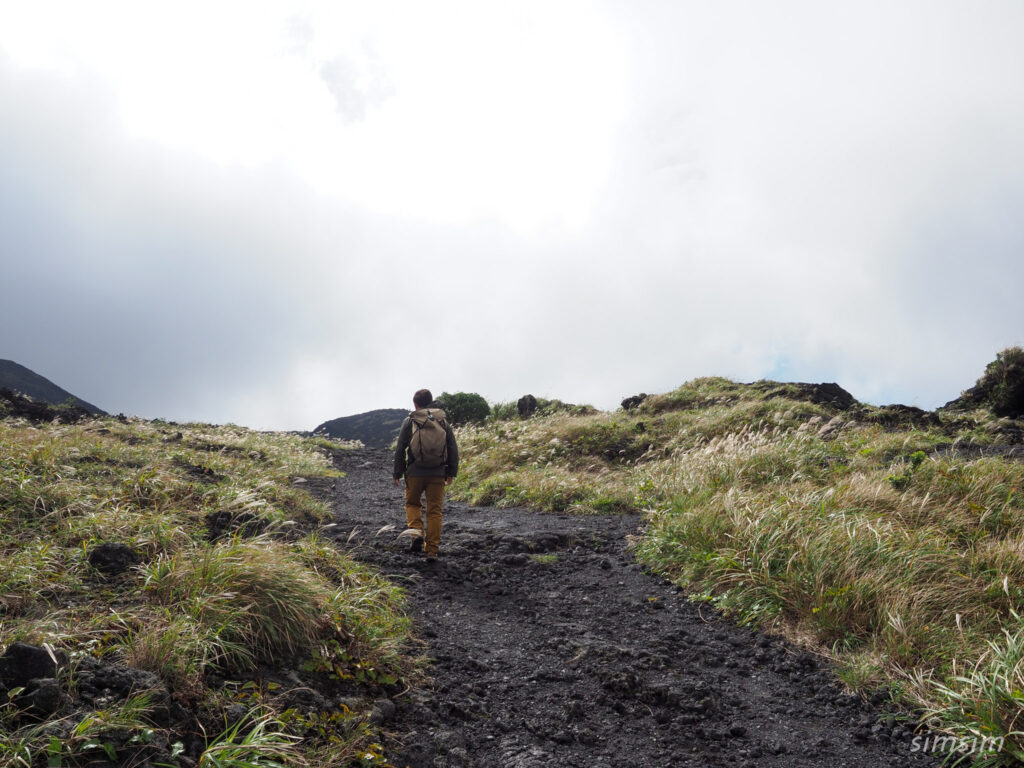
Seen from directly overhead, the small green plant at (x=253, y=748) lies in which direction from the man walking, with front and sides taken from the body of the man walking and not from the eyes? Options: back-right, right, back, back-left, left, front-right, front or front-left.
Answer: back

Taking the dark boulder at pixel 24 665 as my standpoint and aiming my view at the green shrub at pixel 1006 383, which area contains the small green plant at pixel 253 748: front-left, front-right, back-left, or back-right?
front-right

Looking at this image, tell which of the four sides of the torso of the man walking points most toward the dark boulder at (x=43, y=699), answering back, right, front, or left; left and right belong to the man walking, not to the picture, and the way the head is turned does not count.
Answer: back

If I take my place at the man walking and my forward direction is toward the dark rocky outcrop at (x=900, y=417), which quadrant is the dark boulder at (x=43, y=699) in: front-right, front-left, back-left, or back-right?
back-right

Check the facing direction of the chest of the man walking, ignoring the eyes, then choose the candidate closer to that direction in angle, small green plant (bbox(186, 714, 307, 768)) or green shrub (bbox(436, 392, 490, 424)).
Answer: the green shrub

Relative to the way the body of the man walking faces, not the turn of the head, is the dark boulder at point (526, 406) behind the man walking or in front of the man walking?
in front

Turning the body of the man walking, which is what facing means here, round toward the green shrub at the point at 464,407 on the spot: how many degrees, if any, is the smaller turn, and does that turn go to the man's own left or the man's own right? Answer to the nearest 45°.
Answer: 0° — they already face it

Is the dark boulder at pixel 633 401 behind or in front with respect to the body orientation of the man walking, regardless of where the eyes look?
in front

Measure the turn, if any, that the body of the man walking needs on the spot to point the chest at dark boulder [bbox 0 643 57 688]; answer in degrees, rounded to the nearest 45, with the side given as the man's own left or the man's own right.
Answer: approximately 180°

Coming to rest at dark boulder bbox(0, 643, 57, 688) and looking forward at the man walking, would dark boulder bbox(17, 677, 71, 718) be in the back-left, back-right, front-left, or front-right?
back-right

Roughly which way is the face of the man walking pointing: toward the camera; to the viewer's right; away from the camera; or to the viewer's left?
away from the camera

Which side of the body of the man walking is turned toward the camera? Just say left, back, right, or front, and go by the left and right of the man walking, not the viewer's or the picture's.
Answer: back
